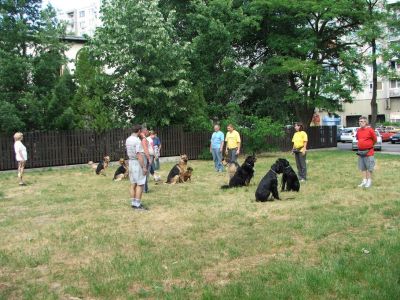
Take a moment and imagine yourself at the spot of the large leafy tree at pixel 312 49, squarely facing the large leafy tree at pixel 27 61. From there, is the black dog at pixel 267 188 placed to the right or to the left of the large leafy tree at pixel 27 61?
left

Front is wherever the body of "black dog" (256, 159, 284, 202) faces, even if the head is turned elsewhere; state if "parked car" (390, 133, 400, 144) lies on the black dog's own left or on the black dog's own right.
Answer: on the black dog's own left

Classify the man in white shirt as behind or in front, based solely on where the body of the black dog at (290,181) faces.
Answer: in front

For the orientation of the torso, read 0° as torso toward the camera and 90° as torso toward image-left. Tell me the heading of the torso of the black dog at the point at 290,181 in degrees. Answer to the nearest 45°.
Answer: approximately 90°

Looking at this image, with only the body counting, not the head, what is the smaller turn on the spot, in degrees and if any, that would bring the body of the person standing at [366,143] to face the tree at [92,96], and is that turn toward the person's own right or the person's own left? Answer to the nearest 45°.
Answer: approximately 90° to the person's own right
